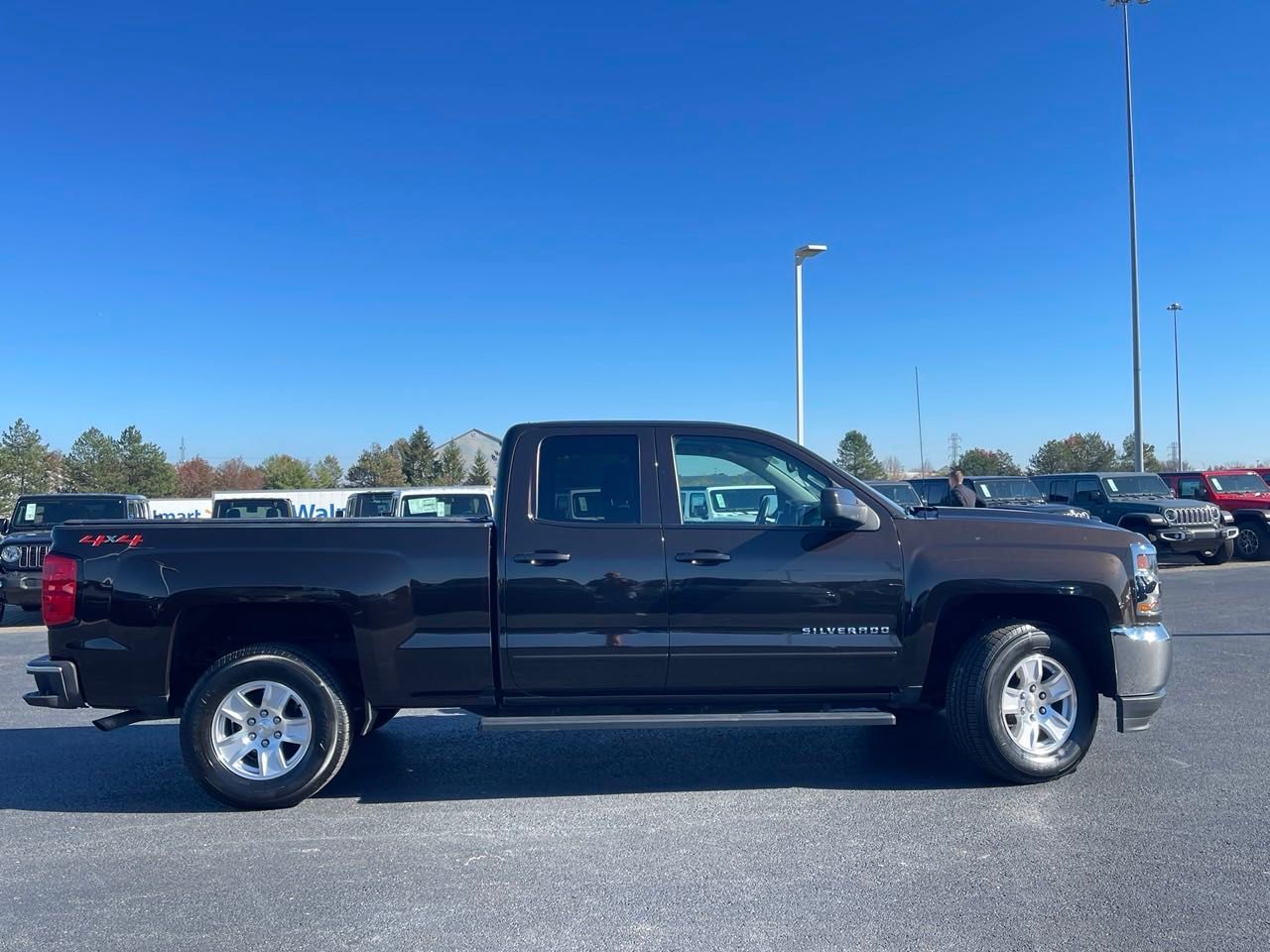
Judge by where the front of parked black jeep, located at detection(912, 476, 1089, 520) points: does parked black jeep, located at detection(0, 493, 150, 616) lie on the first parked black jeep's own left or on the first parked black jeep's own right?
on the first parked black jeep's own right

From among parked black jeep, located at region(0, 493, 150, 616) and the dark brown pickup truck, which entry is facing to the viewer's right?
the dark brown pickup truck

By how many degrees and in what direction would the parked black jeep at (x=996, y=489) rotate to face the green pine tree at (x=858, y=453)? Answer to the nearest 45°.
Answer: approximately 135° to its left

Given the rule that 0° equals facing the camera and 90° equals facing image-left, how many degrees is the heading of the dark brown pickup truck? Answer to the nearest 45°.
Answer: approximately 270°

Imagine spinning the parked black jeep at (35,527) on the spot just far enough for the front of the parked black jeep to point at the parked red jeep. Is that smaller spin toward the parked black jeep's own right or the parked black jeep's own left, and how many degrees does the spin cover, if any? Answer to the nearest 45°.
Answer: approximately 90° to the parked black jeep's own left

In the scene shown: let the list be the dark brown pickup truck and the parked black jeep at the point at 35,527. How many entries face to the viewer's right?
1

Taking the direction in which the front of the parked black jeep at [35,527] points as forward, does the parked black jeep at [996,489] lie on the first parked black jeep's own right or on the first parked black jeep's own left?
on the first parked black jeep's own left

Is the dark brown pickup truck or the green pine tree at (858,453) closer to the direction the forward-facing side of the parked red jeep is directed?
the dark brown pickup truck

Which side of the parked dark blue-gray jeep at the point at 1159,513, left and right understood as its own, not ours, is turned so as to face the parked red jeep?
left

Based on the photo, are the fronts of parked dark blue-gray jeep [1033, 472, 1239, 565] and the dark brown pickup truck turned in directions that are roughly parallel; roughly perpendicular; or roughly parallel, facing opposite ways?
roughly perpendicular

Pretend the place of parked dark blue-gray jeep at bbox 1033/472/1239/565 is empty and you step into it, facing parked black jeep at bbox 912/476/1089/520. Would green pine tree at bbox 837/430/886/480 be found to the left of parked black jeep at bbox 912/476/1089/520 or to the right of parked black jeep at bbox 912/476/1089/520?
right

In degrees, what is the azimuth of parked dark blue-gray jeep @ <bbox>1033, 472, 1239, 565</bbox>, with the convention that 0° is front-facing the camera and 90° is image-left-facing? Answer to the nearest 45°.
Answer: approximately 315°

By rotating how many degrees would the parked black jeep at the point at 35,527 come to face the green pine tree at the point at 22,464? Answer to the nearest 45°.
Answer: approximately 180°

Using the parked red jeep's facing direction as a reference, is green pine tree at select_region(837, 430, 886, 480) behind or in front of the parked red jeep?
behind
